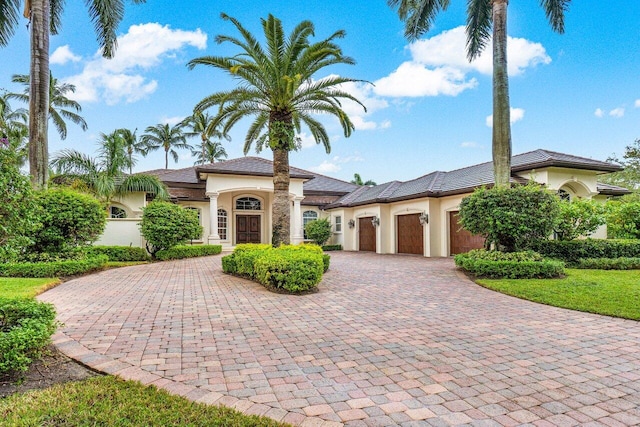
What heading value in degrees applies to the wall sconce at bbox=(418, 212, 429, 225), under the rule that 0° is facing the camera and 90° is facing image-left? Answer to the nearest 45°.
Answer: approximately 45°

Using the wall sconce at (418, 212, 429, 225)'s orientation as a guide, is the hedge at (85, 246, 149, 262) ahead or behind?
ahead

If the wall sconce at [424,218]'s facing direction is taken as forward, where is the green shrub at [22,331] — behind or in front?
in front

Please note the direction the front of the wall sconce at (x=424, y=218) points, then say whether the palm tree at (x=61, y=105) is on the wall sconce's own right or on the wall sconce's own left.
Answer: on the wall sconce's own right

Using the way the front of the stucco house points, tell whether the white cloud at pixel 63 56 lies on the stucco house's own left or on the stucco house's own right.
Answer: on the stucco house's own right

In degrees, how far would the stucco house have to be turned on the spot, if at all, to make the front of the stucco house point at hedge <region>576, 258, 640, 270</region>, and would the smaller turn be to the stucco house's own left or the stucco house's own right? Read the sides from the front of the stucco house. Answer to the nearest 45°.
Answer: approximately 45° to the stucco house's own left

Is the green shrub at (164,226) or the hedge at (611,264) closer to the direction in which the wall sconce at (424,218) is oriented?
the green shrub

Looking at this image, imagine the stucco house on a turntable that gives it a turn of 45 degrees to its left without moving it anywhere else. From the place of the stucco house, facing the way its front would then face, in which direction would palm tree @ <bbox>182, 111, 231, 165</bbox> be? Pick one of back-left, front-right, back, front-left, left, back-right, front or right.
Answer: back

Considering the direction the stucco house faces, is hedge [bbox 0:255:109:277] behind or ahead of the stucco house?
ahead

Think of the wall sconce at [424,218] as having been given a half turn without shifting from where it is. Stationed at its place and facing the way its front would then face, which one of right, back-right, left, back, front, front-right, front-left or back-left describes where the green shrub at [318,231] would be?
left

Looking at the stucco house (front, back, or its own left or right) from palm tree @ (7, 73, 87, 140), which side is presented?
right

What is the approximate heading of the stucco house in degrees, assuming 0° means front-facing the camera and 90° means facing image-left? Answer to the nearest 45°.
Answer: approximately 0°
